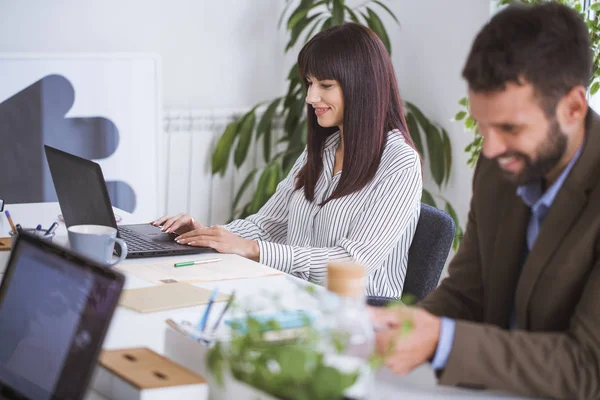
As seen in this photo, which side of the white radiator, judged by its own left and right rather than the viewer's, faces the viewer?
front

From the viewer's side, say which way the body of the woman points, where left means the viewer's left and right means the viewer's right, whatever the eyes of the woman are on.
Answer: facing the viewer and to the left of the viewer

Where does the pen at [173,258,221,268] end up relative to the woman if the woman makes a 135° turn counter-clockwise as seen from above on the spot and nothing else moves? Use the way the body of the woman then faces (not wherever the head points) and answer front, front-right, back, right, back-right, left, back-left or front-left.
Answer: back-right

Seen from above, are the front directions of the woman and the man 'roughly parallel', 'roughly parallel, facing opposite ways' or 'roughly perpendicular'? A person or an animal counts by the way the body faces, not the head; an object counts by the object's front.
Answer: roughly parallel

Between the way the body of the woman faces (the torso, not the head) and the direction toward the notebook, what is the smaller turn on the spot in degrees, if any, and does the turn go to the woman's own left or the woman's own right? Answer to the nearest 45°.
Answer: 0° — they already face it

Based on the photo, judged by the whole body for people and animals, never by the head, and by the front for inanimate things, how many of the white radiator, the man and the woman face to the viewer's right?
0

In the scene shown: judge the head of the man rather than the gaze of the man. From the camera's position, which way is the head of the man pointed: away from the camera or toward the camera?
toward the camera

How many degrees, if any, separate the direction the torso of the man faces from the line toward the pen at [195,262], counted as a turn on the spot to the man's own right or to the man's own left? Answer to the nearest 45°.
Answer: approximately 90° to the man's own right

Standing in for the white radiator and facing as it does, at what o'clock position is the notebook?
The notebook is roughly at 12 o'clock from the white radiator.

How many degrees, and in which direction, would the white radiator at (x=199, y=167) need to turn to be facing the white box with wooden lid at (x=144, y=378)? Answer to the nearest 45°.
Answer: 0° — it already faces it

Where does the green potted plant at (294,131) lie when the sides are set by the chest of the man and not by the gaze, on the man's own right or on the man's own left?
on the man's own right

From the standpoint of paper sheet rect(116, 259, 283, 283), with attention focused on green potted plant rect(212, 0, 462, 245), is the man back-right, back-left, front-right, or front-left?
back-right

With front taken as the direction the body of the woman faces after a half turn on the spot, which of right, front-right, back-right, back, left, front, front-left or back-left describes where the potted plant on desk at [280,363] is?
back-right

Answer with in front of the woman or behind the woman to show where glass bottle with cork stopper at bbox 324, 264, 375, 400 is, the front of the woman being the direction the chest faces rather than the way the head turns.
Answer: in front

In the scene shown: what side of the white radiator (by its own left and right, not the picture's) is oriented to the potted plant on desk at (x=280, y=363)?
front

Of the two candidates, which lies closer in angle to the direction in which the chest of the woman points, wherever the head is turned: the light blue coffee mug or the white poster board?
the light blue coffee mug

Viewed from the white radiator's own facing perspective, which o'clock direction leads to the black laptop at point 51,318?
The black laptop is roughly at 12 o'clock from the white radiator.

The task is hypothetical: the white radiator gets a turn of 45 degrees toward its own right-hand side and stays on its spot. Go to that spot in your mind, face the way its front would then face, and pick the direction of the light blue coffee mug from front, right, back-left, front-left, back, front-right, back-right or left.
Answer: front-left
